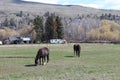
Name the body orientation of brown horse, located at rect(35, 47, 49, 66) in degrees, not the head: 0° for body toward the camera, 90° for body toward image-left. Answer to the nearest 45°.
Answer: approximately 45°
